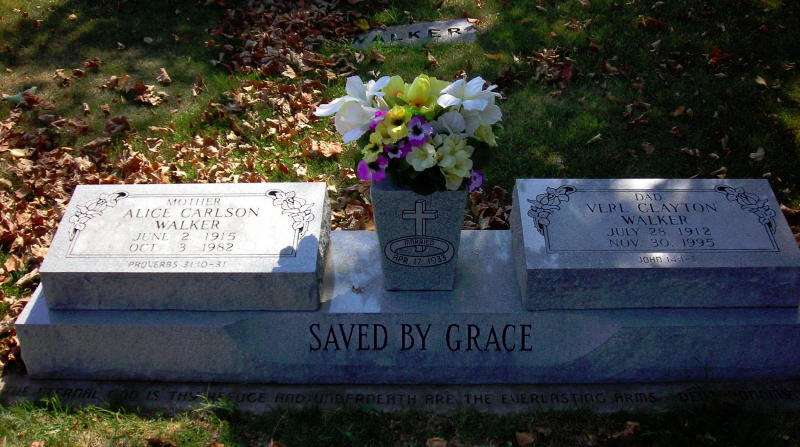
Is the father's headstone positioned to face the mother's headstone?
no

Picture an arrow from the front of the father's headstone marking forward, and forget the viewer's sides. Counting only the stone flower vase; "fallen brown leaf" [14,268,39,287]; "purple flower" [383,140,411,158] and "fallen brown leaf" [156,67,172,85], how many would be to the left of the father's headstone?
0

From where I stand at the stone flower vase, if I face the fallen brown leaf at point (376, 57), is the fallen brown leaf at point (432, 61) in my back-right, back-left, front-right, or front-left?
front-right

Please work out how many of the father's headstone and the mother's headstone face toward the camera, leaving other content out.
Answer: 2

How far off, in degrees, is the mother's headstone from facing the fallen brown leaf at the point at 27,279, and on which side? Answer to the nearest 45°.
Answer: approximately 135° to its right

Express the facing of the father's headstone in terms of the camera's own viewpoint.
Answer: facing the viewer

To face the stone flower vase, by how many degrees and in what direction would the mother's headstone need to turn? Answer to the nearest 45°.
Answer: approximately 45° to its left

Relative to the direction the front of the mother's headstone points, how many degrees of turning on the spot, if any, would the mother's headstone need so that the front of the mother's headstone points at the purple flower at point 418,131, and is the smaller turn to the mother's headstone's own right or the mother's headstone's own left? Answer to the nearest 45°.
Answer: approximately 45° to the mother's headstone's own left

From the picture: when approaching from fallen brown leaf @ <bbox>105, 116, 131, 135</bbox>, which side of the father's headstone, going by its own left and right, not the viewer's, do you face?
right

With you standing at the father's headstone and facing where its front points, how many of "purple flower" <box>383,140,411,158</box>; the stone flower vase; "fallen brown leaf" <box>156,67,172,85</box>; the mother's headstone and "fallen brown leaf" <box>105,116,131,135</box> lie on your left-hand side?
0

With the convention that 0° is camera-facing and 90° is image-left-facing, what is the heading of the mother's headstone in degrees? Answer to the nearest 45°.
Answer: approximately 0°

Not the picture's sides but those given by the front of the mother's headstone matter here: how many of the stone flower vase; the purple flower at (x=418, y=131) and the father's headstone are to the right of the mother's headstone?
0
